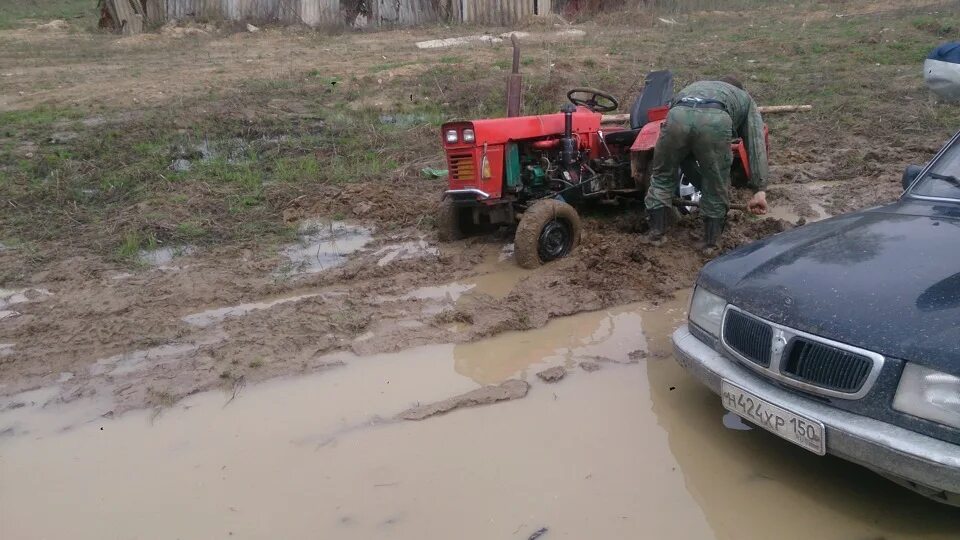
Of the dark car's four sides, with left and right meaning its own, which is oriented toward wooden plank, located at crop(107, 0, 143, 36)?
right

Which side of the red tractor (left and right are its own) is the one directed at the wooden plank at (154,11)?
right

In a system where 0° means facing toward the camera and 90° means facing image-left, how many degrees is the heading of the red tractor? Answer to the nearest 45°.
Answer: approximately 45°

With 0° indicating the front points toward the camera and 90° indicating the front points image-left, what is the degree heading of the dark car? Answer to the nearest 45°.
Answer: approximately 45°

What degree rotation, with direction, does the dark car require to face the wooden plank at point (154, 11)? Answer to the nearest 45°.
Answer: approximately 90° to its right
